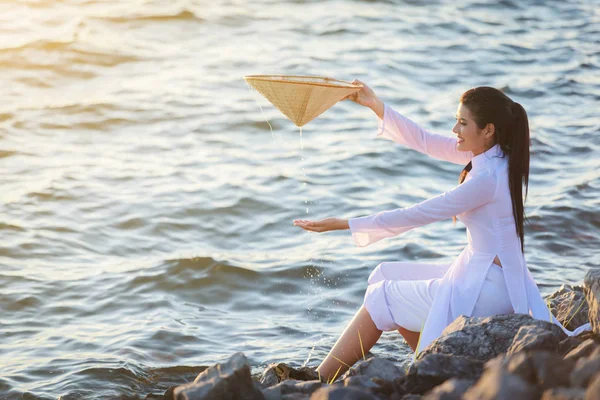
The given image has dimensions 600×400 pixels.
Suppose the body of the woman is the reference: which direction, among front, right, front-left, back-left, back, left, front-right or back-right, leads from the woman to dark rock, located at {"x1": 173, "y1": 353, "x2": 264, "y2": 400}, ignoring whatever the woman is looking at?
front-left

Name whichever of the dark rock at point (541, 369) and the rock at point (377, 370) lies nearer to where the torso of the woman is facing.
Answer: the rock

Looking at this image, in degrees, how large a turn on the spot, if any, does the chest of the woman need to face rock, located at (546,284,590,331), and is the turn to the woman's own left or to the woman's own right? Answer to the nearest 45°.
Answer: approximately 135° to the woman's own right

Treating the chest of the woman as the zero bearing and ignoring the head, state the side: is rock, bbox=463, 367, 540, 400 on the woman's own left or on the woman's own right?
on the woman's own left

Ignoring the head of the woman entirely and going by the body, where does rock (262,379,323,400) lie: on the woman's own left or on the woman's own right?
on the woman's own left

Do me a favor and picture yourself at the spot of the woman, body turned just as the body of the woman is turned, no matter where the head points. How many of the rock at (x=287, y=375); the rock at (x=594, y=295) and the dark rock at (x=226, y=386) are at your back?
1

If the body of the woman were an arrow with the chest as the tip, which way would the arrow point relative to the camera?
to the viewer's left

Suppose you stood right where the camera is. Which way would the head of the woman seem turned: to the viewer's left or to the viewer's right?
to the viewer's left

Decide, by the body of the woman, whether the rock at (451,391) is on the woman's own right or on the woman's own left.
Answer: on the woman's own left

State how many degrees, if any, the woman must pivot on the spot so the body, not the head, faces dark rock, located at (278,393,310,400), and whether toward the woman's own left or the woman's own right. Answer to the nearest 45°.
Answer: approximately 45° to the woman's own left

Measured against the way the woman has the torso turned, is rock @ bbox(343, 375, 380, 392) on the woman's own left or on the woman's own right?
on the woman's own left
